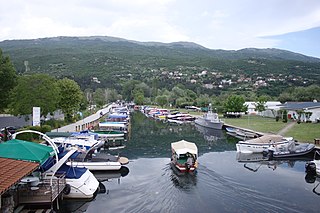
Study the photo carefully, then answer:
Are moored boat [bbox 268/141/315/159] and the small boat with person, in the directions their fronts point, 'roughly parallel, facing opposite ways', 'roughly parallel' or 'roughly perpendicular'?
roughly perpendicular

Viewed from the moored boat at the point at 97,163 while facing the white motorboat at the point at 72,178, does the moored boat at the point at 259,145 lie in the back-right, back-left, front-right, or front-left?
back-left

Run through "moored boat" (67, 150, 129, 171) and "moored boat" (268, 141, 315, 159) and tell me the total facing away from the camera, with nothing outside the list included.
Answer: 0

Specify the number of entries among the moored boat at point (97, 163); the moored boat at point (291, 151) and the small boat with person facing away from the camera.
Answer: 1

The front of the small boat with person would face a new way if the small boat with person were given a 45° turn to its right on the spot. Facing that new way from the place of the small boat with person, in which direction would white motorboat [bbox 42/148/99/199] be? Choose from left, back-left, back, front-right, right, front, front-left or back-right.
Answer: back

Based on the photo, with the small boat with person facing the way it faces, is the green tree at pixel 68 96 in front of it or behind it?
in front
